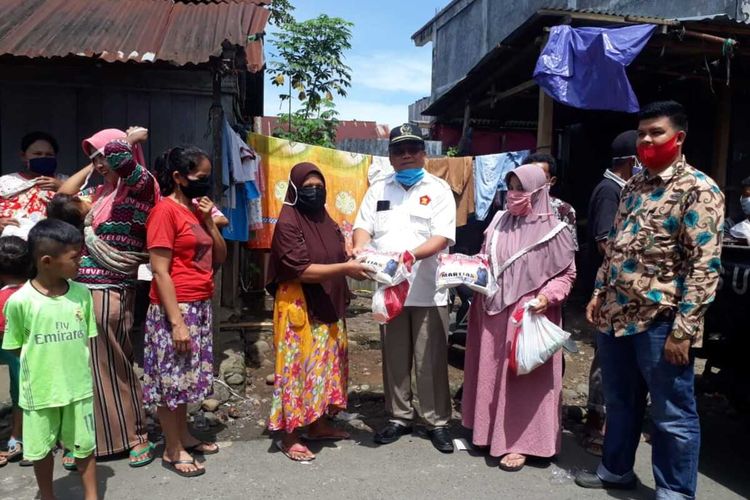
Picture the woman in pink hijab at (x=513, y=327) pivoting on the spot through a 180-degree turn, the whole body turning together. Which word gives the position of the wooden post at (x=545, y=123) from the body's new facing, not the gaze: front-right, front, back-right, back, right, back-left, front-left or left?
front-left

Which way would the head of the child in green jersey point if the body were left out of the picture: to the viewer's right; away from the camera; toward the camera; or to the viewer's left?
to the viewer's right

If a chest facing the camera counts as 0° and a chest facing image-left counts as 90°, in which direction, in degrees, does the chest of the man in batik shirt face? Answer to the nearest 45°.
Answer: approximately 45°

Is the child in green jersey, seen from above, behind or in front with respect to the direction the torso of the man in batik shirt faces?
in front

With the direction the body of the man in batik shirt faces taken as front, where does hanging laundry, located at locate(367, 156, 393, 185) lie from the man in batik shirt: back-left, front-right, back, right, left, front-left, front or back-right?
right

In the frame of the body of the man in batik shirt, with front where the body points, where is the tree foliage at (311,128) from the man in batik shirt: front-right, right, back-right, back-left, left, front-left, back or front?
right

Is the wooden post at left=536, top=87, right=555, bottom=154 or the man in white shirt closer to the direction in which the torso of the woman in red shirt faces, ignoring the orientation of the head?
the man in white shirt

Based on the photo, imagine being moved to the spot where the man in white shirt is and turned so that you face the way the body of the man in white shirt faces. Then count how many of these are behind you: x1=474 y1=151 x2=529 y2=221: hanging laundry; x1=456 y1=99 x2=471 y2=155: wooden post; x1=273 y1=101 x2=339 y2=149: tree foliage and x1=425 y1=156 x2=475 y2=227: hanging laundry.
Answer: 4

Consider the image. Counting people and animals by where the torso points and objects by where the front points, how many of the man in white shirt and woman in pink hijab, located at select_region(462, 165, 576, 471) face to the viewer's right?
0

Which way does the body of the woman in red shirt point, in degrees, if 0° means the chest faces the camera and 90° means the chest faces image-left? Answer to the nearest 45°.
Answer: approximately 315°

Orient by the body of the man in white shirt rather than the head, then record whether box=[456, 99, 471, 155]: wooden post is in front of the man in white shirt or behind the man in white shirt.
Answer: behind

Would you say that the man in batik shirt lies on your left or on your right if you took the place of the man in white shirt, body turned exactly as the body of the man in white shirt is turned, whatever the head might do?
on your left
